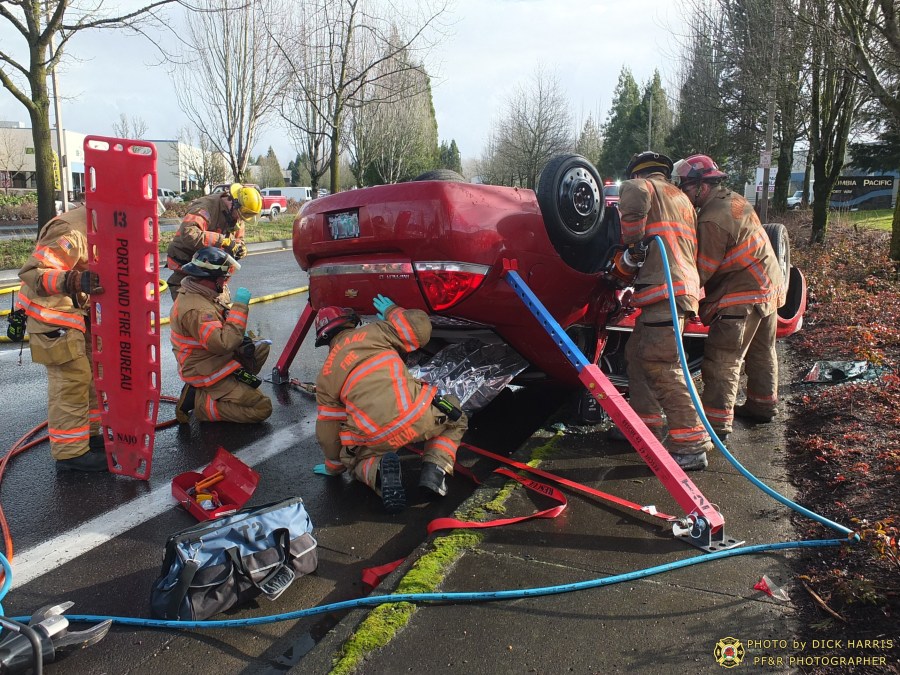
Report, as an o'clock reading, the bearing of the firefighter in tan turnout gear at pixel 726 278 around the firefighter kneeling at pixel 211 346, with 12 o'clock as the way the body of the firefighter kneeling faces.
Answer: The firefighter in tan turnout gear is roughly at 1 o'clock from the firefighter kneeling.

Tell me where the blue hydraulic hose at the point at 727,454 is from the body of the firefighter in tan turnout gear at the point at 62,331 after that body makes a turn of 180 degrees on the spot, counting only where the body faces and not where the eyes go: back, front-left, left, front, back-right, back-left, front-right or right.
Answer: back-left

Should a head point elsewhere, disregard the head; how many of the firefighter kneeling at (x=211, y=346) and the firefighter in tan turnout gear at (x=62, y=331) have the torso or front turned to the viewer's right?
2

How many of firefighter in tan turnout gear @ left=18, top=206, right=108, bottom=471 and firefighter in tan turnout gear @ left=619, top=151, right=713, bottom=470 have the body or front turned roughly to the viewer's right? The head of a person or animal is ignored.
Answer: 1

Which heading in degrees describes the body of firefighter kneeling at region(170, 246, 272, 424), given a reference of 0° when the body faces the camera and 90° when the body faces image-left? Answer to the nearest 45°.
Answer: approximately 270°

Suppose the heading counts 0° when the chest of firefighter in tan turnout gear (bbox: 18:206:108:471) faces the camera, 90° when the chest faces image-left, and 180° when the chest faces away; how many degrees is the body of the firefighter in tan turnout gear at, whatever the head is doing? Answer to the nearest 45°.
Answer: approximately 270°

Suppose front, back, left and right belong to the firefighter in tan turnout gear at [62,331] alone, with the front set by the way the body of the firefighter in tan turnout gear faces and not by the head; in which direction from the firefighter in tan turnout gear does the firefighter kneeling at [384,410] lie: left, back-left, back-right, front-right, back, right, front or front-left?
front-right

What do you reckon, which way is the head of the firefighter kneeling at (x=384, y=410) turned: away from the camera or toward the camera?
away from the camera

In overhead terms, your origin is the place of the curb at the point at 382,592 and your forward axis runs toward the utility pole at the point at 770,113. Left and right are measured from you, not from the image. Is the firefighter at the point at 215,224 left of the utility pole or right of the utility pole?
left

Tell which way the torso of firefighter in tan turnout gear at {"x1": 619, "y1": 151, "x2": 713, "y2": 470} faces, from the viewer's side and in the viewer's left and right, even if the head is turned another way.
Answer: facing away from the viewer and to the left of the viewer

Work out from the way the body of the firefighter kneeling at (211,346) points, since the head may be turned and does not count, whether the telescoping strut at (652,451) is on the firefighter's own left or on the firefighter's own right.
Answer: on the firefighter's own right

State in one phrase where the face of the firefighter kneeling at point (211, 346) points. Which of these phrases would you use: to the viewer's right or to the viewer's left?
to the viewer's right
